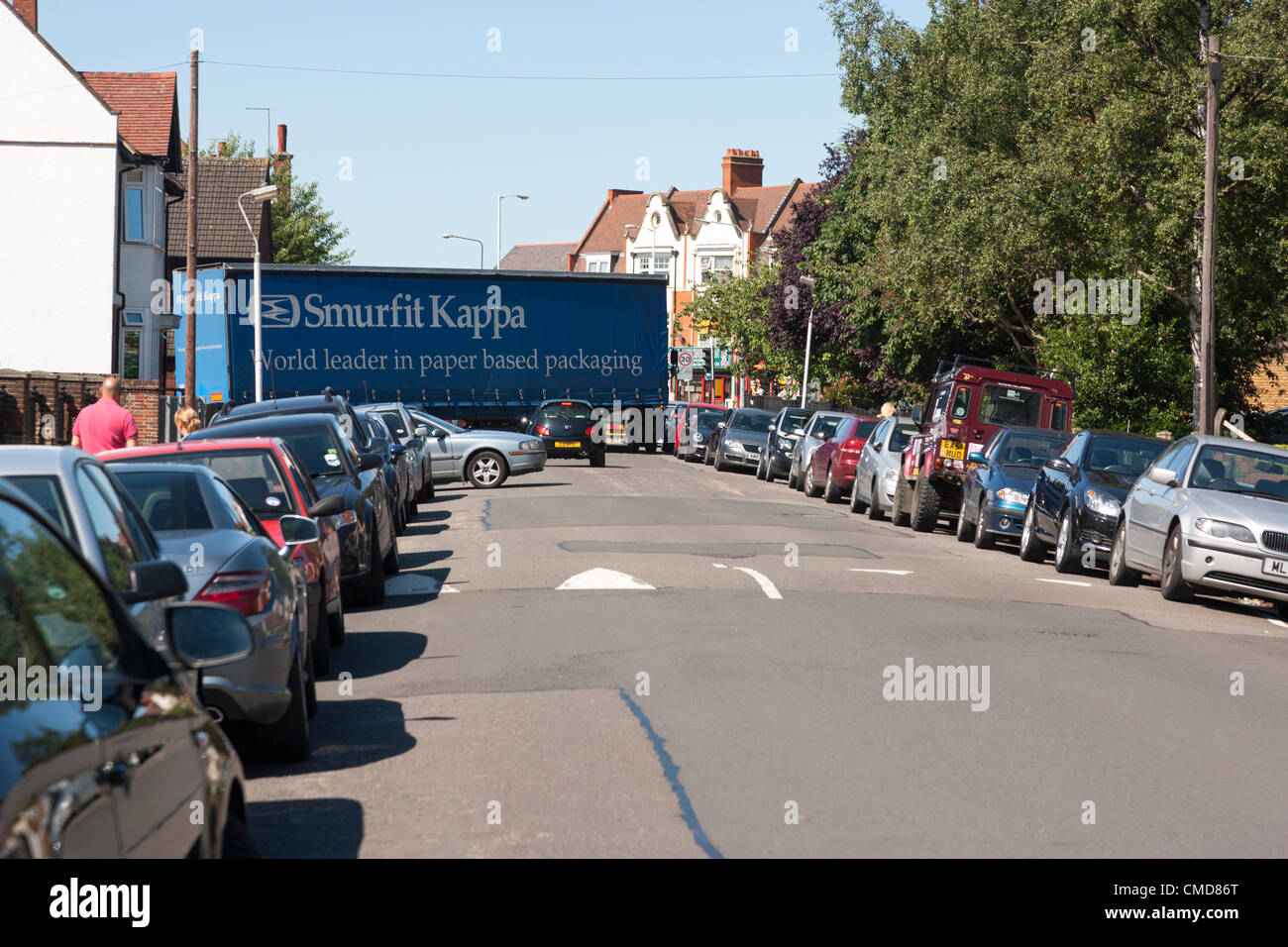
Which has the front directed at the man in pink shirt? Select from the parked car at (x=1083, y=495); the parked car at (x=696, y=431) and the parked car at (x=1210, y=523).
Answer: the parked car at (x=696, y=431)

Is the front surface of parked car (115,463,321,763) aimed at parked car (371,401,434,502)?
yes

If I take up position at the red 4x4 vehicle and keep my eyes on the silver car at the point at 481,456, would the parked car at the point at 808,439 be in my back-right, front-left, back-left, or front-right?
front-right

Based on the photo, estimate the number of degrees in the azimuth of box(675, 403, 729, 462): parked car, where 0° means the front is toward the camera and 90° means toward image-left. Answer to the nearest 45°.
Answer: approximately 0°

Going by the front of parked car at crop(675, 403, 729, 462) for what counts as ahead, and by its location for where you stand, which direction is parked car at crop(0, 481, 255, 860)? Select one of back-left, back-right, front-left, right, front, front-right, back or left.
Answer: front

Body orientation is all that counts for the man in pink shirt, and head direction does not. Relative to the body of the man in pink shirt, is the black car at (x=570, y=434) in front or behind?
in front

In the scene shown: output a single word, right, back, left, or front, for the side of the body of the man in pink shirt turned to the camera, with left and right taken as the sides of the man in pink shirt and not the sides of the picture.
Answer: back

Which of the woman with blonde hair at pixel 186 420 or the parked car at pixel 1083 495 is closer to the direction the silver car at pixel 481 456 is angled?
the parked car

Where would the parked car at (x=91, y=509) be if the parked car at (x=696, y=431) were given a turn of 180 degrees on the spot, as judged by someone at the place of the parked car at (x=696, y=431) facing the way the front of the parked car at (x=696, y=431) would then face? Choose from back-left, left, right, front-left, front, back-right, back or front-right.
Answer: back

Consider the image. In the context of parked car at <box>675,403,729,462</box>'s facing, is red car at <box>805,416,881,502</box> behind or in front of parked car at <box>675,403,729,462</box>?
in front

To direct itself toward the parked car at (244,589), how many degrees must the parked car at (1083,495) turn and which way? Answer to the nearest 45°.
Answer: approximately 45° to its right

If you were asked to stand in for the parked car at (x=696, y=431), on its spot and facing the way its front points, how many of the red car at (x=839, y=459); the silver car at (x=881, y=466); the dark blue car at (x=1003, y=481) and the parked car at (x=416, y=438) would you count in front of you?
4

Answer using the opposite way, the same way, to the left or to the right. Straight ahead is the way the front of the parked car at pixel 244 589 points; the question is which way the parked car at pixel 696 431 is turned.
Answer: the opposite way

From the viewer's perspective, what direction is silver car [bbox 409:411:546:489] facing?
to the viewer's right

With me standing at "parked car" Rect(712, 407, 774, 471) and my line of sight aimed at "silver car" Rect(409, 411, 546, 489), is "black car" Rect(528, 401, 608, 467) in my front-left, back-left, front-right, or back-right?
front-right

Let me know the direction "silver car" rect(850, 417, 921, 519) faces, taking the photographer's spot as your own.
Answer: facing the viewer and to the right of the viewer

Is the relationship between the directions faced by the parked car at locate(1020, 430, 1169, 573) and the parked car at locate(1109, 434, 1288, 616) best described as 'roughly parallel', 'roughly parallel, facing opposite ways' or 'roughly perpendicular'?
roughly parallel
